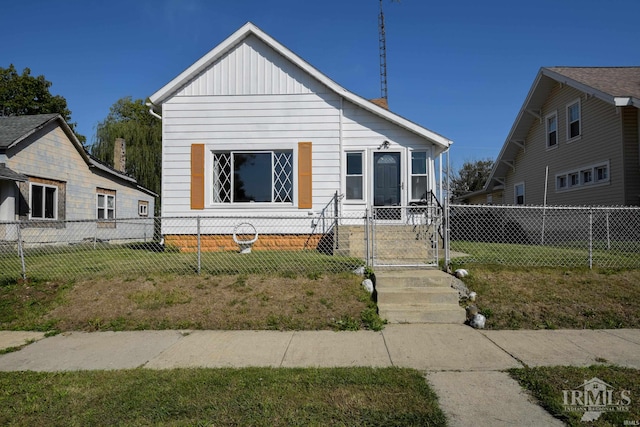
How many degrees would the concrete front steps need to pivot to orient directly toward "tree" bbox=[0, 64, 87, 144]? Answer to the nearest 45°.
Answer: approximately 135° to its right

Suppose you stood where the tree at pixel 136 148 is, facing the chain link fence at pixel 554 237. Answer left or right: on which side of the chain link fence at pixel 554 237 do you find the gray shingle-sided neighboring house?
right

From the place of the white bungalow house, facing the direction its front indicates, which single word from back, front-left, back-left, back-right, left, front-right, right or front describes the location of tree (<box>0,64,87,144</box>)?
back-right

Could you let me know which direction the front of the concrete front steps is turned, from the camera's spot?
facing the viewer

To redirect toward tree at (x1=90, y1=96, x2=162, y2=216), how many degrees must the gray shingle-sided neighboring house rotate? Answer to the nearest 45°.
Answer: approximately 135° to its right

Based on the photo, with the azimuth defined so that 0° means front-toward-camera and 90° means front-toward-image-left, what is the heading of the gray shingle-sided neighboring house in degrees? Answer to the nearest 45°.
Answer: approximately 45°

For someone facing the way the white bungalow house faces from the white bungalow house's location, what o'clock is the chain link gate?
The chain link gate is roughly at 10 o'clock from the white bungalow house.

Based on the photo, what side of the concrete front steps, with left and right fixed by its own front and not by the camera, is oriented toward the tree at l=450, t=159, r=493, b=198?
back

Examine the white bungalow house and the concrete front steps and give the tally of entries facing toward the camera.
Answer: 2

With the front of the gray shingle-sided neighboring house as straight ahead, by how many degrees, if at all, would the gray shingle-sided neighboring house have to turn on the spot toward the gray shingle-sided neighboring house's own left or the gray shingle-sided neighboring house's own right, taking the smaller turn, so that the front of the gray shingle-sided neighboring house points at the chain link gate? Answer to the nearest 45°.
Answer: approximately 90° to the gray shingle-sided neighboring house's own left

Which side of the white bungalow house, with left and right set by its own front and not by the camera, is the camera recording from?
front

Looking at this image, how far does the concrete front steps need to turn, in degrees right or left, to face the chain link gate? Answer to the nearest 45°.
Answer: approximately 180°

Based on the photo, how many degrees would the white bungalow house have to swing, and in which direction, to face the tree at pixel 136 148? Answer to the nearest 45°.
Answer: approximately 135° to its right

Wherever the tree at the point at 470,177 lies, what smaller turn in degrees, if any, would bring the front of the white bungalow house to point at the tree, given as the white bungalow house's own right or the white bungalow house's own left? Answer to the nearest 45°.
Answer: approximately 135° to the white bungalow house's own left

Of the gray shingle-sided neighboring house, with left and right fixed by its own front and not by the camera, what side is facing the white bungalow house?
left
